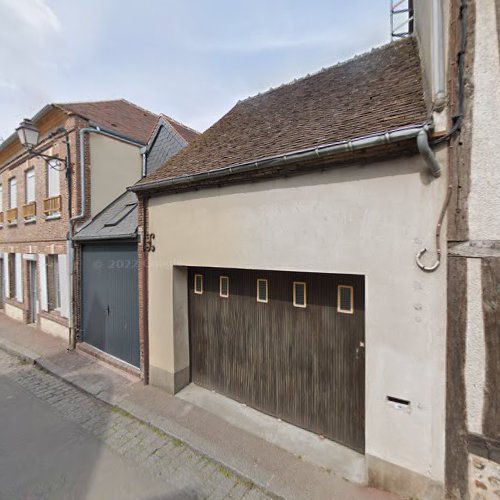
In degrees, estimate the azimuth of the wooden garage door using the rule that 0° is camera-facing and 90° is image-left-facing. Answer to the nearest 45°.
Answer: approximately 45°

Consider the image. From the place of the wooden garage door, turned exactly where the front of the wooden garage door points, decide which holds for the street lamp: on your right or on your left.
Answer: on your right

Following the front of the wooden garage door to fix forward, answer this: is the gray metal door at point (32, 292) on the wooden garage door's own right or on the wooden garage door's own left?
on the wooden garage door's own right
